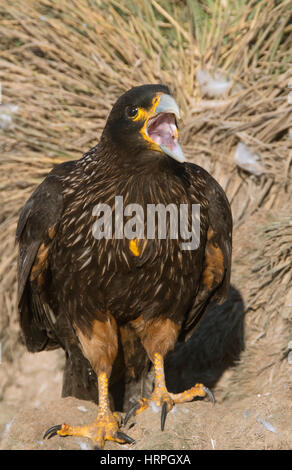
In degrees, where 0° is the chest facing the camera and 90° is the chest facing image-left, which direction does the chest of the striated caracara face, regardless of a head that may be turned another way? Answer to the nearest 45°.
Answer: approximately 0°
